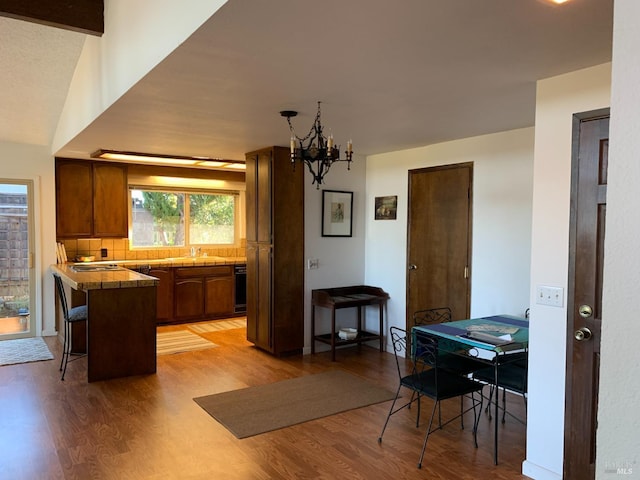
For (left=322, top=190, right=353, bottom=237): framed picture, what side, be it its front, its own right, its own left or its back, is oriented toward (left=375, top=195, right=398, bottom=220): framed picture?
left

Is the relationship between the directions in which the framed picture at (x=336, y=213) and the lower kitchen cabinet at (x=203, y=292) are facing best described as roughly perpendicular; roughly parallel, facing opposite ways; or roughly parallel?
roughly parallel

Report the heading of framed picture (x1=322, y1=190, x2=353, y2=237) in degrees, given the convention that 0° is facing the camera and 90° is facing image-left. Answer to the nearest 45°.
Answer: approximately 0°

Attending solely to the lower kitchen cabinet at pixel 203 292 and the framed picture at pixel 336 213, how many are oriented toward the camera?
2

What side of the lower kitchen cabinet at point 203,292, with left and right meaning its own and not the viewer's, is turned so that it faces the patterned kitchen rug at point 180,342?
front

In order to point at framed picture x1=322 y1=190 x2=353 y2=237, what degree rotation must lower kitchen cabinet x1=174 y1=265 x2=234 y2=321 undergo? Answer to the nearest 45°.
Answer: approximately 45° to its left

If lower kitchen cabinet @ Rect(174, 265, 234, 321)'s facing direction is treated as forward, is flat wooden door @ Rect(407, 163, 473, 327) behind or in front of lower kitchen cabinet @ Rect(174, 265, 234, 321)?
in front

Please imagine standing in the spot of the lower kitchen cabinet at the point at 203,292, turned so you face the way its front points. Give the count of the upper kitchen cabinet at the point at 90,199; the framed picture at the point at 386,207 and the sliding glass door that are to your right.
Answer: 2

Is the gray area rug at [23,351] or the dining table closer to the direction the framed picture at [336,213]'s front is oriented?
the dining table

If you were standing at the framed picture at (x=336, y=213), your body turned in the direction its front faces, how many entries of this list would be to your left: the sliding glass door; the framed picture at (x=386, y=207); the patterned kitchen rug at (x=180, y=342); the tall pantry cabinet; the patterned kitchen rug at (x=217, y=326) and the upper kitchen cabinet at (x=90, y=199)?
1

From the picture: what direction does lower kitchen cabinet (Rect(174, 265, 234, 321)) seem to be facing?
toward the camera

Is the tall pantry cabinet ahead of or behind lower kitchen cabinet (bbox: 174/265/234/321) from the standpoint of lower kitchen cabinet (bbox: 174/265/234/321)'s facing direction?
ahead

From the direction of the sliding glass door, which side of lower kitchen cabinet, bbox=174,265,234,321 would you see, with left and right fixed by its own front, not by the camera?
right

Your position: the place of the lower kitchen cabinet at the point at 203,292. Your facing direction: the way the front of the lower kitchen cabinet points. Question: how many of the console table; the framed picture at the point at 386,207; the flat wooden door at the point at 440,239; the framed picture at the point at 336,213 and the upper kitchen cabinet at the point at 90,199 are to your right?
1

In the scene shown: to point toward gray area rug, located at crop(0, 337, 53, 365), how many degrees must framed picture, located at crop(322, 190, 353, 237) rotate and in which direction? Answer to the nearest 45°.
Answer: approximately 90° to its right

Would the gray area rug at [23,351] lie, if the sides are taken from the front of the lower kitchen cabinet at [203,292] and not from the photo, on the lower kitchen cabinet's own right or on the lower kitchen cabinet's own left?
on the lower kitchen cabinet's own right
